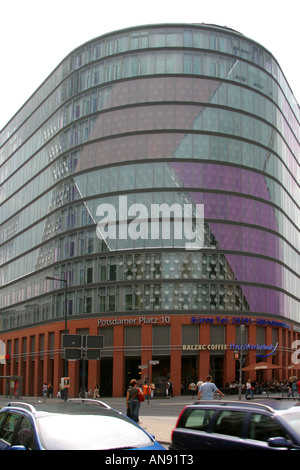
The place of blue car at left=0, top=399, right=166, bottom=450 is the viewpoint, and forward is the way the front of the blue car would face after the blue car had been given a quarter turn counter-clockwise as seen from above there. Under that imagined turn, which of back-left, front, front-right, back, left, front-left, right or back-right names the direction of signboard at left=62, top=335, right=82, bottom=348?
front-left

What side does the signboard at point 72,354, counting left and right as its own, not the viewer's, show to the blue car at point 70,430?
back

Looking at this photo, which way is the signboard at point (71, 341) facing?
toward the camera

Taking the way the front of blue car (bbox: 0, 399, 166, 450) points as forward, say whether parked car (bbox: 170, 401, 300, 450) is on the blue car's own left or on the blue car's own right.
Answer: on the blue car's own left
